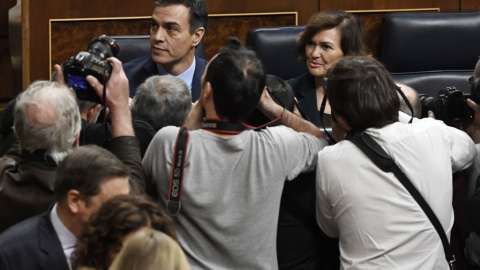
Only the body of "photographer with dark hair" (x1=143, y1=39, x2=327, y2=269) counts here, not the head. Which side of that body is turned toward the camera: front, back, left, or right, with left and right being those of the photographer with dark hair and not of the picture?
back

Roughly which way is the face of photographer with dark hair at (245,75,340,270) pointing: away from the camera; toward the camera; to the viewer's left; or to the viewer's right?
away from the camera

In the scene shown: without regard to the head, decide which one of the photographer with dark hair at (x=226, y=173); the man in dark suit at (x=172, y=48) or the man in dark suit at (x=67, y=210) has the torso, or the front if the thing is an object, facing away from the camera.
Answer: the photographer with dark hair

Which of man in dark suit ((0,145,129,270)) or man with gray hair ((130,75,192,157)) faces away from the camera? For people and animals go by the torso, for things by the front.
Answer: the man with gray hair

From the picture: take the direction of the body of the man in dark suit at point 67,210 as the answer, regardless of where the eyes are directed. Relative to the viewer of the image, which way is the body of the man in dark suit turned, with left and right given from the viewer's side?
facing to the right of the viewer

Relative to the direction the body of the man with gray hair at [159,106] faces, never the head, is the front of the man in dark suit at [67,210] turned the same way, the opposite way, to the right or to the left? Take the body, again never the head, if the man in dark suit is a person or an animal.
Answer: to the right

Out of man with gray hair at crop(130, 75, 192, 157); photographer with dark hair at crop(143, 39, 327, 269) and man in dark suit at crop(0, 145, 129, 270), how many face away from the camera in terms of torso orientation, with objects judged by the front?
2

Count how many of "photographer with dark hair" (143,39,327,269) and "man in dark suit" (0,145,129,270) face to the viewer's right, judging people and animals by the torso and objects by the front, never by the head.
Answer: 1

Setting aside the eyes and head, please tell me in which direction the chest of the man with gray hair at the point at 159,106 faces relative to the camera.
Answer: away from the camera

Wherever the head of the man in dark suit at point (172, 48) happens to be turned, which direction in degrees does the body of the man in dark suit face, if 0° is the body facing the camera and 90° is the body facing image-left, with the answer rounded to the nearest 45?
approximately 45°
